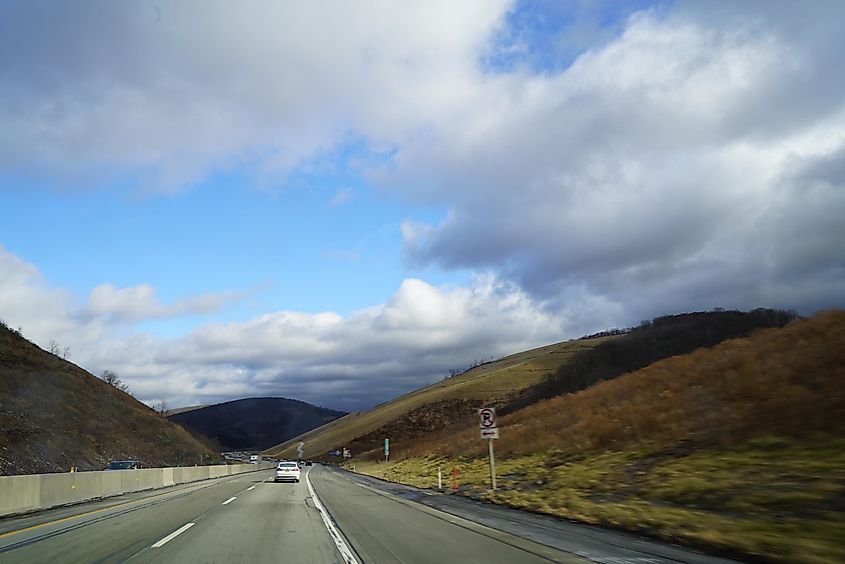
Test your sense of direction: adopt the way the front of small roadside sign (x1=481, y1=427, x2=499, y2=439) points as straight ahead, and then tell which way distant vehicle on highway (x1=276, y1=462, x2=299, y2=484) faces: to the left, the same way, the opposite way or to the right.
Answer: the opposite way

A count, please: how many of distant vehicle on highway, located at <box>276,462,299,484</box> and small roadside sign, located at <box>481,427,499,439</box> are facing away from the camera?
1

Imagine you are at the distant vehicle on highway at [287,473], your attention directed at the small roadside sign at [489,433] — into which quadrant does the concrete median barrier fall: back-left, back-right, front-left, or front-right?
front-right

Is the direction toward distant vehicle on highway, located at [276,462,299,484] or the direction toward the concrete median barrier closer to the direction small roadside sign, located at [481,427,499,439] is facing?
the concrete median barrier

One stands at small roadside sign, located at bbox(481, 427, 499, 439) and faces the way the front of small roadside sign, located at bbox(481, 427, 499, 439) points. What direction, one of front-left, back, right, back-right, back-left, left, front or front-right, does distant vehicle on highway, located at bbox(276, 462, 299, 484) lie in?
back-right

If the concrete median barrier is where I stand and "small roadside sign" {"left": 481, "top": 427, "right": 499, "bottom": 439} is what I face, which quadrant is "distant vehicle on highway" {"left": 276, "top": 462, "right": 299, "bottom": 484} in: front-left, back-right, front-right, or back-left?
front-left

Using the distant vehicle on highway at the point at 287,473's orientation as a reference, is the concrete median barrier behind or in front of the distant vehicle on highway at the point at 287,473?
behind

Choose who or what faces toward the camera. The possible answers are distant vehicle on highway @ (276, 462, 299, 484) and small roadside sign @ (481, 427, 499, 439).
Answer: the small roadside sign

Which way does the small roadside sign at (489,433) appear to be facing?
toward the camera

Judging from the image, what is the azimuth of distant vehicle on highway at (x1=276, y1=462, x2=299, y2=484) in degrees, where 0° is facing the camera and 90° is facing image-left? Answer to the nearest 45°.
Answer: approximately 180°

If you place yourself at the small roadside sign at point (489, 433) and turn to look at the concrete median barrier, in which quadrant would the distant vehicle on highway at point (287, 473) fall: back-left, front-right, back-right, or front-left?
front-right

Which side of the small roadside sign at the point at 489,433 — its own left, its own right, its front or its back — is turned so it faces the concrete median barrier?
right
